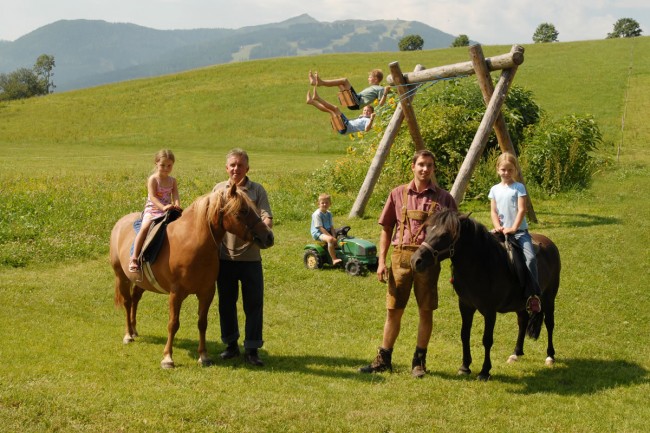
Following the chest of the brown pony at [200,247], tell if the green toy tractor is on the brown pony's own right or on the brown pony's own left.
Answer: on the brown pony's own left

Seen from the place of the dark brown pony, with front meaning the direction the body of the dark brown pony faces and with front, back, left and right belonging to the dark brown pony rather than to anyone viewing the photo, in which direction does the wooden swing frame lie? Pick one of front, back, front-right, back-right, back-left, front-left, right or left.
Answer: back-right

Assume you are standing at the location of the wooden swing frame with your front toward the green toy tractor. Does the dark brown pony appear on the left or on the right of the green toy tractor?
left

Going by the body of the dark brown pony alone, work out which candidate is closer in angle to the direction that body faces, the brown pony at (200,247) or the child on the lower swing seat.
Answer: the brown pony

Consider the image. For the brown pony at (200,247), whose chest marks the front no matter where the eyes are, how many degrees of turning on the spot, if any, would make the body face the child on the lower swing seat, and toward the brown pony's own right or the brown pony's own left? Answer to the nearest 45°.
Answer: approximately 90° to the brown pony's own left

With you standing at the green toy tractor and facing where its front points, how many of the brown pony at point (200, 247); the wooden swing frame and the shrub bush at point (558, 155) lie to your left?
2

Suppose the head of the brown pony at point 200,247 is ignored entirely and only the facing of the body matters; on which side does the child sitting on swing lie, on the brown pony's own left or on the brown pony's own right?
on the brown pony's own left

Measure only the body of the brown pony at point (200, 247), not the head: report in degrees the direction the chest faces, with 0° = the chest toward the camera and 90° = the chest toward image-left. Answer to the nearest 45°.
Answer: approximately 315°
